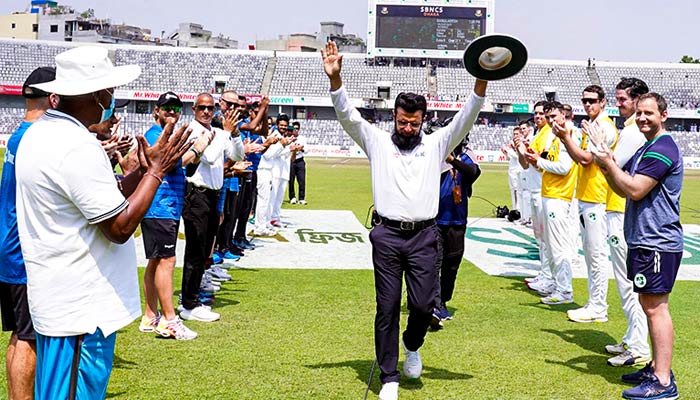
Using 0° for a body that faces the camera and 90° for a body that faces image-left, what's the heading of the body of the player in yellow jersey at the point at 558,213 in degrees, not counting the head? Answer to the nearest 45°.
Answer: approximately 90°

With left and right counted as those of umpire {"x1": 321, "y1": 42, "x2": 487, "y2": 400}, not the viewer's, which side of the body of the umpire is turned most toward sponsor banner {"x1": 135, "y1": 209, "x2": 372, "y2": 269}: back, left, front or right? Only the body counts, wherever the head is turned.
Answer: back

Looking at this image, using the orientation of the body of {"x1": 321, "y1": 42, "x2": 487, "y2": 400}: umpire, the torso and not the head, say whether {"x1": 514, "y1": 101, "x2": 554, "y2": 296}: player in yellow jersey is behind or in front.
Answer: behind

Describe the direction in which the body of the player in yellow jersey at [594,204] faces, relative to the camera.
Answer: to the viewer's left

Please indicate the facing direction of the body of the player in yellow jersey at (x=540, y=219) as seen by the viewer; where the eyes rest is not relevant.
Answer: to the viewer's left

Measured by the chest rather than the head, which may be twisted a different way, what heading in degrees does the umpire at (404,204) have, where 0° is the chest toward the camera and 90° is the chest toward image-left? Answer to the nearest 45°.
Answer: approximately 0°
